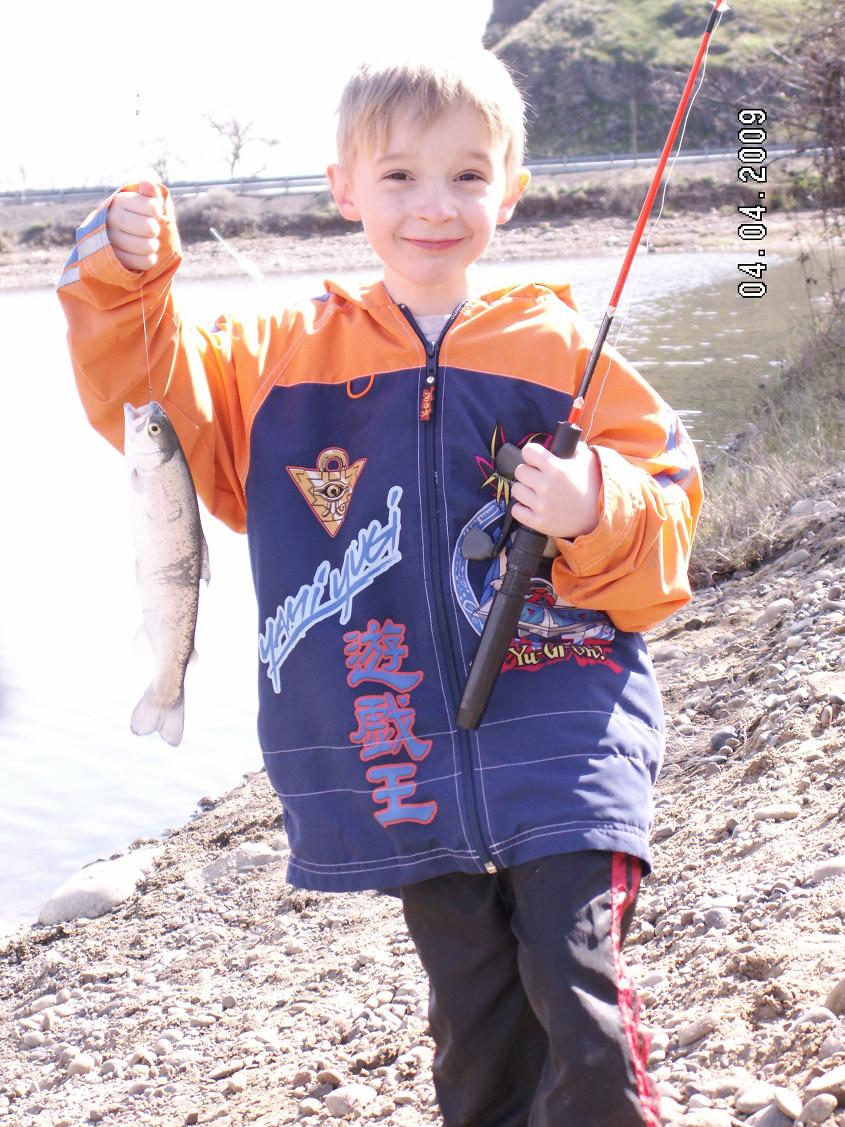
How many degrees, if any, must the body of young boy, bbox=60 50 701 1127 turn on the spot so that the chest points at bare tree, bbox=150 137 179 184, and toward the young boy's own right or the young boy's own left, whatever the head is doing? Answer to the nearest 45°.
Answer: approximately 180°

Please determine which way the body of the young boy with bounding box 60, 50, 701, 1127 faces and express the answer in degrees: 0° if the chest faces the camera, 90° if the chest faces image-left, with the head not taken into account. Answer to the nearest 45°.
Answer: approximately 0°

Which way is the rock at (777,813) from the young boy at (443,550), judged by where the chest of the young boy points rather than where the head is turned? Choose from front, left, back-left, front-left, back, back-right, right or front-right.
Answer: back-left

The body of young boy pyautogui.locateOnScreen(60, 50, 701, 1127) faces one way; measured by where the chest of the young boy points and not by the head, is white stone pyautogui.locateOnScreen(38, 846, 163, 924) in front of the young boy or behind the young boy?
behind

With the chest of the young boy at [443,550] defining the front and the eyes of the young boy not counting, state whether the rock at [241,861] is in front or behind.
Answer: behind

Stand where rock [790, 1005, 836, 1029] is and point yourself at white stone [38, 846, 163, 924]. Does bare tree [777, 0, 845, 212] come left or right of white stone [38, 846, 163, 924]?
right

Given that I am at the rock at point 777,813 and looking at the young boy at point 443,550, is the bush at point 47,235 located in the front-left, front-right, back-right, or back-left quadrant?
back-right
